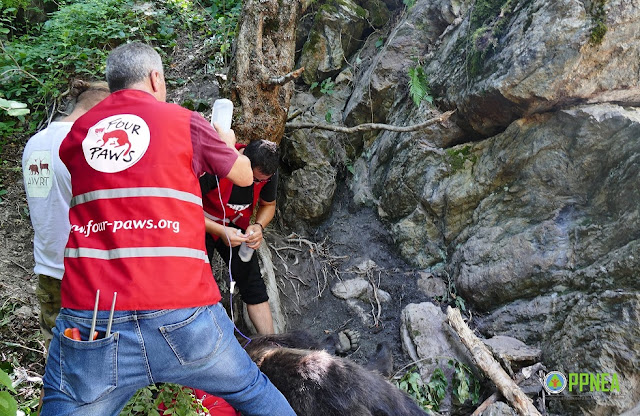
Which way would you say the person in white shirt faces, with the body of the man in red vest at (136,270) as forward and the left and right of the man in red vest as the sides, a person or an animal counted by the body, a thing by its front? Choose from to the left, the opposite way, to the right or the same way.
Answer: the same way

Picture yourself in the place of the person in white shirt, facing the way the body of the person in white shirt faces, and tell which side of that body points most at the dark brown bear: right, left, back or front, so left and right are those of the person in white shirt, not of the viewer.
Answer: right

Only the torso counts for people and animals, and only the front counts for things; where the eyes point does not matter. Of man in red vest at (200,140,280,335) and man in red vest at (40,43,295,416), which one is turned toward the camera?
man in red vest at (200,140,280,335)

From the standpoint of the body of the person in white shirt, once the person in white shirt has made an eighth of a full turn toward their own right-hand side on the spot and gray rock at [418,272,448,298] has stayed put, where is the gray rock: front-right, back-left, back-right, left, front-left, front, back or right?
front

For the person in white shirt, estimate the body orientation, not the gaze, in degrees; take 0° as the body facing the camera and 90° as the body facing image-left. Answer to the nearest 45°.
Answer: approximately 225°

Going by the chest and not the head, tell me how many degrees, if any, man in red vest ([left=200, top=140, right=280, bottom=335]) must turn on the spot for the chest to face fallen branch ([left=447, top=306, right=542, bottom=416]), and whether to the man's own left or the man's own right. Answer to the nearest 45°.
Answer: approximately 45° to the man's own left

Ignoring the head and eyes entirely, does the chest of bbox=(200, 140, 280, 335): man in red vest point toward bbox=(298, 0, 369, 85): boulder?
no

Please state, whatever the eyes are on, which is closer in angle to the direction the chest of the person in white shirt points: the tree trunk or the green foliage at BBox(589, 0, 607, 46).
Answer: the tree trunk

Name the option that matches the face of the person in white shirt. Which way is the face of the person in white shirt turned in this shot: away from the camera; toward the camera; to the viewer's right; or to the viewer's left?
away from the camera

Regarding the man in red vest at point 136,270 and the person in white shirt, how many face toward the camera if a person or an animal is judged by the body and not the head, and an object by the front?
0

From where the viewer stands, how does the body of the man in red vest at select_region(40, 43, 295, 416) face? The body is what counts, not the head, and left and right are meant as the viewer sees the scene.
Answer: facing away from the viewer and to the right of the viewer

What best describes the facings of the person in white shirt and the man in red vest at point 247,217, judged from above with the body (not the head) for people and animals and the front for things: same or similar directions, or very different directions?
very different directions

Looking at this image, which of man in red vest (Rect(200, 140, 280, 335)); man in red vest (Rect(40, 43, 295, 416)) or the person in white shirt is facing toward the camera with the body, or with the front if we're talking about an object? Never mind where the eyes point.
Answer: man in red vest (Rect(200, 140, 280, 335))

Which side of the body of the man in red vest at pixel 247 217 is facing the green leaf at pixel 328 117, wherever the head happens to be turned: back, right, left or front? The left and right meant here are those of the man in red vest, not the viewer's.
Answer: left

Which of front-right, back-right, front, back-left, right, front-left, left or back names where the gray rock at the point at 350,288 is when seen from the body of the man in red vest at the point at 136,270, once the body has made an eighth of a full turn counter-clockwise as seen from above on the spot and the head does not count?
front-right

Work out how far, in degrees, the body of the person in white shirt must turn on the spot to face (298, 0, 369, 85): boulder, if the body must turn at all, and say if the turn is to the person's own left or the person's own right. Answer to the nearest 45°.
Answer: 0° — they already face it

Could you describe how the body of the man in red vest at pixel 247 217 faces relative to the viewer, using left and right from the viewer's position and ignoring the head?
facing the viewer
